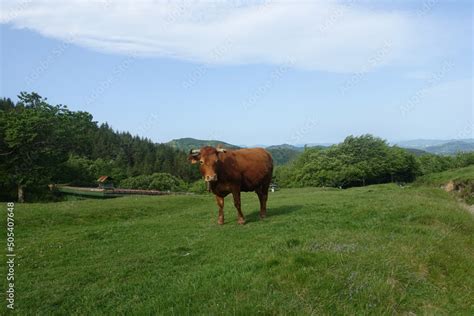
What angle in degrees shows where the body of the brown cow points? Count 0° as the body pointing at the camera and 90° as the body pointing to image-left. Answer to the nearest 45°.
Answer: approximately 45°
